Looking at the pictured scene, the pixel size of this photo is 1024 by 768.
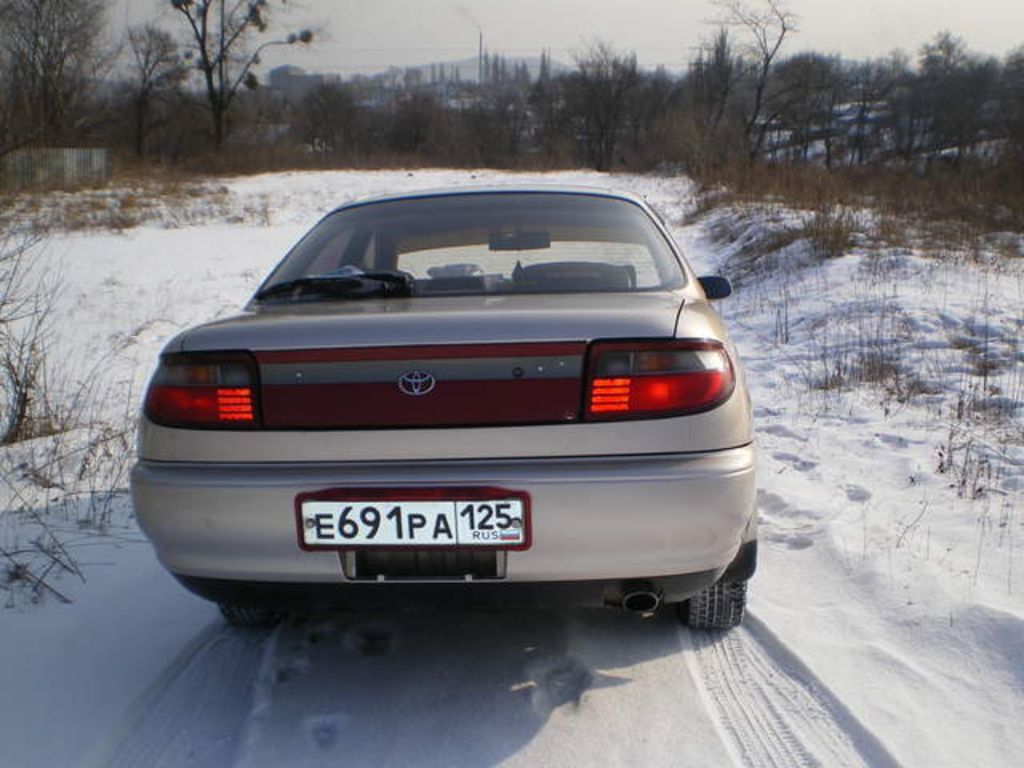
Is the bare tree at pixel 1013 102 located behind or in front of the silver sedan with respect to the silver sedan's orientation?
in front

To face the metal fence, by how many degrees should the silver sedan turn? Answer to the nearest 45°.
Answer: approximately 45° to its left

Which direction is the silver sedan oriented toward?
away from the camera

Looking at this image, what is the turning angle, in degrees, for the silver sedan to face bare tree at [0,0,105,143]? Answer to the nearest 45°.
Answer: approximately 45° to its left

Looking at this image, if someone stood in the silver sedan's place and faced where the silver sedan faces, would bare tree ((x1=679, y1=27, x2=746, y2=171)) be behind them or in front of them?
in front

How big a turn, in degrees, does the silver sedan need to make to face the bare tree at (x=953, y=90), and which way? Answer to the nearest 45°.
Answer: approximately 45° to its right
